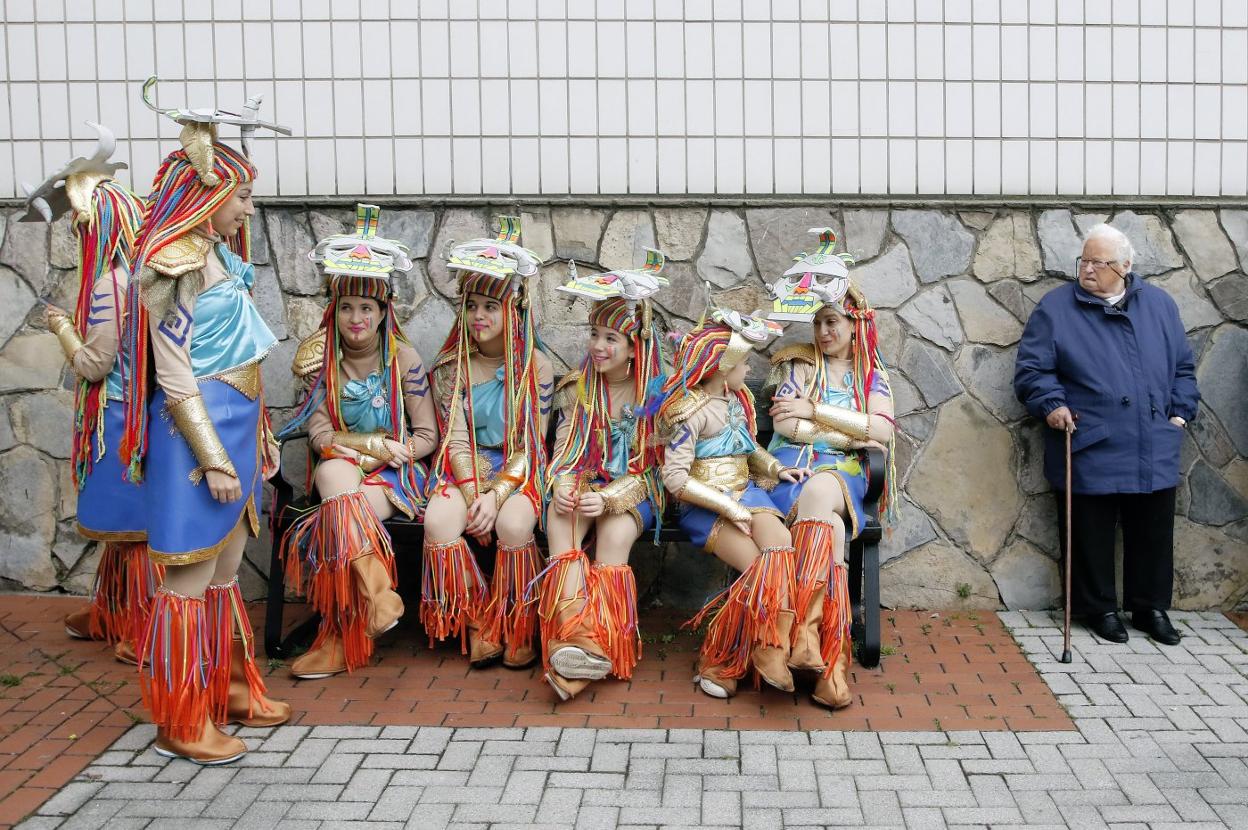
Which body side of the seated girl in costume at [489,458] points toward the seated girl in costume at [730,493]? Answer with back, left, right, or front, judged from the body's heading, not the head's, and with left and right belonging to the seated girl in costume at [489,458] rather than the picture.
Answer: left

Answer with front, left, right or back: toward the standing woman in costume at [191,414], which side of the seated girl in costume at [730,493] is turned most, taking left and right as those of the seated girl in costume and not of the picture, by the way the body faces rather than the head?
right

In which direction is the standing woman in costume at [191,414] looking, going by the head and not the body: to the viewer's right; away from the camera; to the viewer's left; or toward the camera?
to the viewer's right

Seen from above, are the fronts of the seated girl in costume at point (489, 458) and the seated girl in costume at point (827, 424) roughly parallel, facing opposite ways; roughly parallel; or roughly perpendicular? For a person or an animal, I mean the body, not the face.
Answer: roughly parallel

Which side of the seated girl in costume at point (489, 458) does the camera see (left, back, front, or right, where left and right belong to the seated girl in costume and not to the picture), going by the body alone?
front

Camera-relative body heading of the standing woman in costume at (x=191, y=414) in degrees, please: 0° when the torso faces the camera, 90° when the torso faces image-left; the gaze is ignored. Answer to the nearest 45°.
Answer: approximately 270°

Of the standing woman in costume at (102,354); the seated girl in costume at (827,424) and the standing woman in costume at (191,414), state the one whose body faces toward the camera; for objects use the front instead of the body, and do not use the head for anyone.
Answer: the seated girl in costume

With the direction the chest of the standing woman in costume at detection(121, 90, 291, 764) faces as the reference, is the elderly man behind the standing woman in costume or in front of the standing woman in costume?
in front
